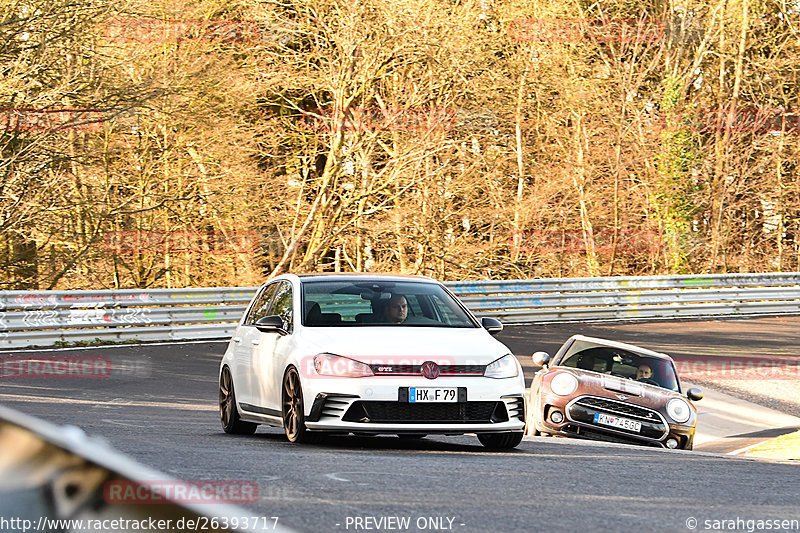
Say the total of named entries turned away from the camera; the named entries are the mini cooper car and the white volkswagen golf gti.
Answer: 0

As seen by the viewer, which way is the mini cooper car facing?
toward the camera

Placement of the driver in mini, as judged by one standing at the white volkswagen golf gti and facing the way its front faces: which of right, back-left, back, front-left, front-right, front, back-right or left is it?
left

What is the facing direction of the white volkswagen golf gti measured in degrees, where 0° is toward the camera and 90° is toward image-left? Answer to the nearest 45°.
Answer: approximately 315°

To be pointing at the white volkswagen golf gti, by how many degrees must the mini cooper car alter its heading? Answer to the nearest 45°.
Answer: approximately 45° to its right
